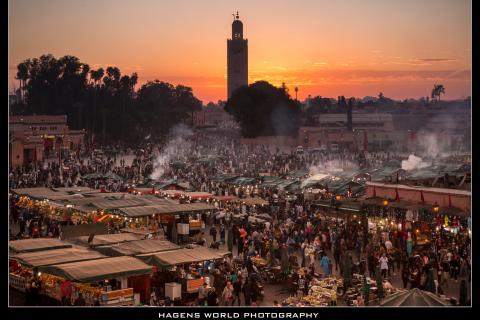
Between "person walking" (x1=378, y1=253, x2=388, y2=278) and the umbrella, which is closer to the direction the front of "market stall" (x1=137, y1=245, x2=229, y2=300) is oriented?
the umbrella

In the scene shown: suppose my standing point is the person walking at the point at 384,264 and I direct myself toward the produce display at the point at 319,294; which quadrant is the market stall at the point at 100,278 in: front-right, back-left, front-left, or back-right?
front-right

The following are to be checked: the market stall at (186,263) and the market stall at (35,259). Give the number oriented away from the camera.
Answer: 0

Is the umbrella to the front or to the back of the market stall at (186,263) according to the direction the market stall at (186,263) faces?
to the front

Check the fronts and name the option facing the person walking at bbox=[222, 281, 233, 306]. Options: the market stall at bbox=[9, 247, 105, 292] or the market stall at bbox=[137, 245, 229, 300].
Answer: the market stall at bbox=[137, 245, 229, 300]

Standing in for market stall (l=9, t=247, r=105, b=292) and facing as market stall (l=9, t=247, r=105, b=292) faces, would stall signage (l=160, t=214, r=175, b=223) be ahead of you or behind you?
behind

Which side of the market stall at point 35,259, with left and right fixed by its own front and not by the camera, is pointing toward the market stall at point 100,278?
left

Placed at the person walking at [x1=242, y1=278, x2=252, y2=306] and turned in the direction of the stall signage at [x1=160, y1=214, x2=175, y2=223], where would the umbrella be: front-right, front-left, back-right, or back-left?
back-right

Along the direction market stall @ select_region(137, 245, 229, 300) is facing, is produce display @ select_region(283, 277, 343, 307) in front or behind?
in front

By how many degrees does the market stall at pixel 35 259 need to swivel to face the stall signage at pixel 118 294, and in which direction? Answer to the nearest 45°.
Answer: approximately 90° to its left

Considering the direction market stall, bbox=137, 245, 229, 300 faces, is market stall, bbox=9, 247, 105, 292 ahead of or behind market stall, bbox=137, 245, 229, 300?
behind

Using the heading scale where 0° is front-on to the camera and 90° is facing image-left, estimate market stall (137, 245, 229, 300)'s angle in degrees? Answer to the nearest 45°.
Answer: approximately 315°
